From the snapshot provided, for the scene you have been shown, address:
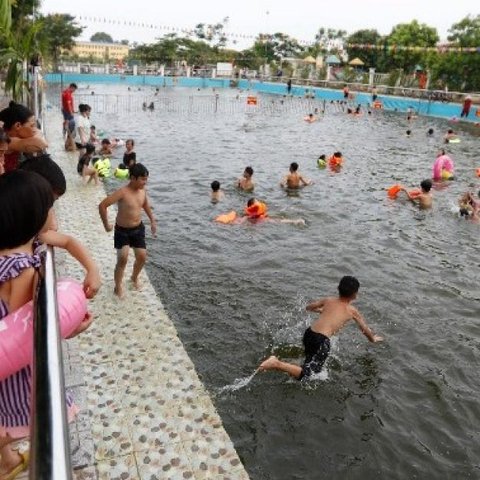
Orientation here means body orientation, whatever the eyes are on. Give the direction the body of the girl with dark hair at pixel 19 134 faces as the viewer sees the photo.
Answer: to the viewer's right

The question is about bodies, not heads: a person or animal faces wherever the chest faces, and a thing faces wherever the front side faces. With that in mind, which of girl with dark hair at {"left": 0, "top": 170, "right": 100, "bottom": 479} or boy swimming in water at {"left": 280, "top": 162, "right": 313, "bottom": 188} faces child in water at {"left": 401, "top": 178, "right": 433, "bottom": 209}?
the girl with dark hair

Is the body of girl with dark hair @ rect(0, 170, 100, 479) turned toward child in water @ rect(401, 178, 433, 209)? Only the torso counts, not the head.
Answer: yes

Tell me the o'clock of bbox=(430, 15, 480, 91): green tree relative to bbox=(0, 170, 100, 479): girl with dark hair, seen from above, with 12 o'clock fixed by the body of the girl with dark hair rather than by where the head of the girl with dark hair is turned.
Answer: The green tree is roughly at 12 o'clock from the girl with dark hair.

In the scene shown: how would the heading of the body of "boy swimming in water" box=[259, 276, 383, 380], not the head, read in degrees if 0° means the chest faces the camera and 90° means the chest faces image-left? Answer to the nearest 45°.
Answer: approximately 225°

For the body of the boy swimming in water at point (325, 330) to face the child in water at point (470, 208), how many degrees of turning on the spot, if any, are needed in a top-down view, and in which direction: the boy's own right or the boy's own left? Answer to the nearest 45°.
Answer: approximately 45° to the boy's own left

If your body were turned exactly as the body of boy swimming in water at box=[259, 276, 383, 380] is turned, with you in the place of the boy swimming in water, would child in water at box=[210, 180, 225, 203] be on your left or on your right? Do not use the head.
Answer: on your left

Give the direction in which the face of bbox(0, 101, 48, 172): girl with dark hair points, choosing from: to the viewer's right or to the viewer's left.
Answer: to the viewer's right

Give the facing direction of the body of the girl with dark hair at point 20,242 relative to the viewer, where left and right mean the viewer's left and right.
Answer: facing away from the viewer and to the right of the viewer
